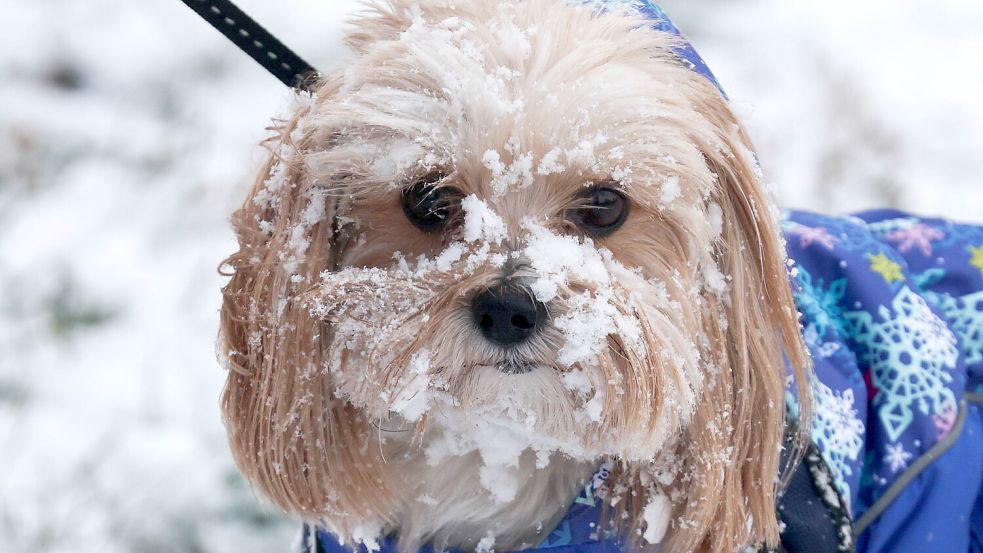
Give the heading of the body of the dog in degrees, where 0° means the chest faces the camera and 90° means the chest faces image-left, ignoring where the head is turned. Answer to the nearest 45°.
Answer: approximately 0°
